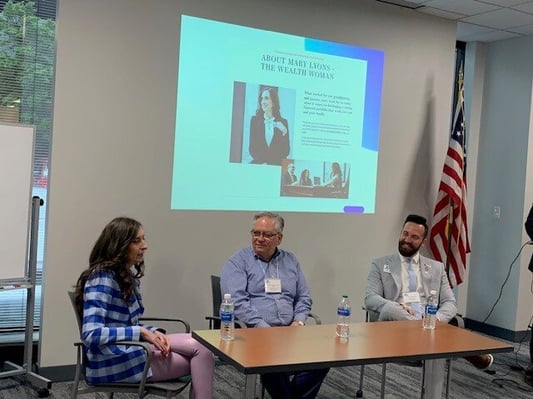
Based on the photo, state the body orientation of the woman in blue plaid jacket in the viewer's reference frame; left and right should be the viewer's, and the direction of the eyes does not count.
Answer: facing to the right of the viewer

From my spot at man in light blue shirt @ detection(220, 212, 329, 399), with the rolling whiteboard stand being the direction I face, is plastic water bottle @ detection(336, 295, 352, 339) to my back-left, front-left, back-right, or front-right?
back-left

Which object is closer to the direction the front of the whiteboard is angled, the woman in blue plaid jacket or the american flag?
the woman in blue plaid jacket

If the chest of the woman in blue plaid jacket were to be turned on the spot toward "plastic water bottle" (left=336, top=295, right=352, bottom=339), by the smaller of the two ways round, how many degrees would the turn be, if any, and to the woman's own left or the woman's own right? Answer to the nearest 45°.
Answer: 0° — they already face it

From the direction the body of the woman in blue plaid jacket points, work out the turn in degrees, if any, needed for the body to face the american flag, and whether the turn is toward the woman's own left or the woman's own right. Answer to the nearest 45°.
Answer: approximately 45° to the woman's own left

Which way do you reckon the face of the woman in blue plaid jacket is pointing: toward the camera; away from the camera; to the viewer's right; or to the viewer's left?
to the viewer's right

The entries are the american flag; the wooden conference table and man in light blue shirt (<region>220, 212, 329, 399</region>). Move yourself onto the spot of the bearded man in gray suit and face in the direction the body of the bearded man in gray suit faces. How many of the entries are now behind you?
1

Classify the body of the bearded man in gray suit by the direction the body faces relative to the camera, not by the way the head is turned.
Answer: toward the camera

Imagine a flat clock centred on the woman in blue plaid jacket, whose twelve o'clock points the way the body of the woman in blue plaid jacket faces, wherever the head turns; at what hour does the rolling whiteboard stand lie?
The rolling whiteboard stand is roughly at 8 o'clock from the woman in blue plaid jacket.

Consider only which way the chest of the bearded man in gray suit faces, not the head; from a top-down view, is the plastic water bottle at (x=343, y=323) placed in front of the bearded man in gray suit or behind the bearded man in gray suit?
in front

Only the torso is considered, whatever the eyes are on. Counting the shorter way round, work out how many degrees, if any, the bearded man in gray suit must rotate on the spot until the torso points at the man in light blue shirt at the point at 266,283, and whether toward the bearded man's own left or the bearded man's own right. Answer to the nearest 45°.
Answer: approximately 45° to the bearded man's own right

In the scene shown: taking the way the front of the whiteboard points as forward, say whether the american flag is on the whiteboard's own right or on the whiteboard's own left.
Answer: on the whiteboard's own left

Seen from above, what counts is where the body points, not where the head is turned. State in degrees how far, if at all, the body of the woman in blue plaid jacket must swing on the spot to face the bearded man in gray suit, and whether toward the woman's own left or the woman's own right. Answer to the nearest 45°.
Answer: approximately 45° to the woman's own left

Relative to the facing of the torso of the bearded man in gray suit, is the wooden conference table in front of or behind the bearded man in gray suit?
in front

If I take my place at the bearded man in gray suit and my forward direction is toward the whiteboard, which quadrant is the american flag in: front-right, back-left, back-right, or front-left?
back-right
